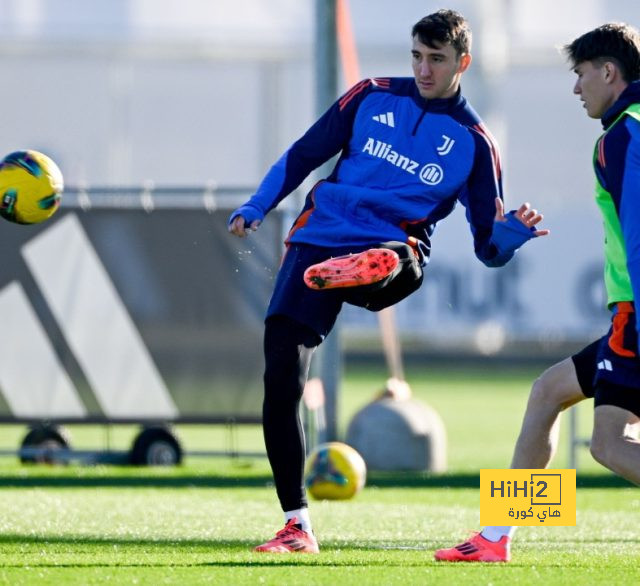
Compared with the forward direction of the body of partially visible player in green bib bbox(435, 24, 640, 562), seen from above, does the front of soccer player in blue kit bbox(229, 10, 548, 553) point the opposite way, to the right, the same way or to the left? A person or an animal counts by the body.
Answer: to the left

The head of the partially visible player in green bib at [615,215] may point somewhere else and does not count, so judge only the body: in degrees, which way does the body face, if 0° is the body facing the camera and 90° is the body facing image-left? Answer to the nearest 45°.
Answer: approximately 90°

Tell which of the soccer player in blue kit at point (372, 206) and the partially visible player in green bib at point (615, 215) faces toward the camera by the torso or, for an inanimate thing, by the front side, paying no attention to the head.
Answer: the soccer player in blue kit

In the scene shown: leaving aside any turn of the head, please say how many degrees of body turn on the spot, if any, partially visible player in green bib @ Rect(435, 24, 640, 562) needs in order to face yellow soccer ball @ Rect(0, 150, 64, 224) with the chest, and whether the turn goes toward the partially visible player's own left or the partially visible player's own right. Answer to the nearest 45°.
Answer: approximately 45° to the partially visible player's own right

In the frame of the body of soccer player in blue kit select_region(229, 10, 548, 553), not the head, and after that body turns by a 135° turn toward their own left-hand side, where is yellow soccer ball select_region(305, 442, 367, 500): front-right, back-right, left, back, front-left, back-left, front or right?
front-left

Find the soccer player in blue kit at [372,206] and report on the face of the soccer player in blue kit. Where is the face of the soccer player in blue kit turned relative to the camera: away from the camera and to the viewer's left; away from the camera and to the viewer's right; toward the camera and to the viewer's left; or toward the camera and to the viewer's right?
toward the camera and to the viewer's left

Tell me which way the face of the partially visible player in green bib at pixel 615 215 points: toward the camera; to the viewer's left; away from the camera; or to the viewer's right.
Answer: to the viewer's left

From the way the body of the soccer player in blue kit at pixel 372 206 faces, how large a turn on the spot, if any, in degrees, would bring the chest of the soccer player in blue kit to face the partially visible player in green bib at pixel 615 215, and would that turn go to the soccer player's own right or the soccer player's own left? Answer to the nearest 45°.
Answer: approximately 45° to the soccer player's own left

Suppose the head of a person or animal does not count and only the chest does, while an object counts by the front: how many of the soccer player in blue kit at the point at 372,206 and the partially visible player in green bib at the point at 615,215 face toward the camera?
1

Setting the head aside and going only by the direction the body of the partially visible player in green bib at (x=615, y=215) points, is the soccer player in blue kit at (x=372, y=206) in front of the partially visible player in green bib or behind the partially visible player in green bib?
in front

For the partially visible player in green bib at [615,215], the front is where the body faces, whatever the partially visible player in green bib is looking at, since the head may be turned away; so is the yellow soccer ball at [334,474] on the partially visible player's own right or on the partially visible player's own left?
on the partially visible player's own right

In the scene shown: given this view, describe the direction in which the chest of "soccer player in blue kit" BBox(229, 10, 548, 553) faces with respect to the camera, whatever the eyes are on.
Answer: toward the camera
